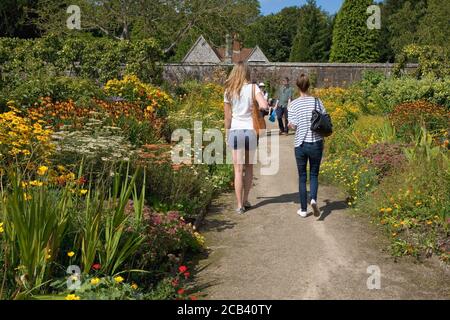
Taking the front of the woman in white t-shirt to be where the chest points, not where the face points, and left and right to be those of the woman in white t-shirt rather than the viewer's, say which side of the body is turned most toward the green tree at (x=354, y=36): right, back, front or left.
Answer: front

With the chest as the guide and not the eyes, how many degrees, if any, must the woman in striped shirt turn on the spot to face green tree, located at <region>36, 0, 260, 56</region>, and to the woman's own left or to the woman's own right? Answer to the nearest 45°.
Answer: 0° — they already face it

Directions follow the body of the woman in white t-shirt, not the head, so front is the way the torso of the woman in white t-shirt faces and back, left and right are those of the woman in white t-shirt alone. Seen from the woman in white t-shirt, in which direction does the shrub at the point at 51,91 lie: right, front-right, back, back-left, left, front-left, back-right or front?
front-left

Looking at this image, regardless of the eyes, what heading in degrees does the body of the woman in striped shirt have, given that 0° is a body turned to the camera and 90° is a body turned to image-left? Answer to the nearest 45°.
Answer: approximately 180°

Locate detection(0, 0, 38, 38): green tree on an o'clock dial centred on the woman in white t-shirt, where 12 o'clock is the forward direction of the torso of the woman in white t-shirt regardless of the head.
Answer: The green tree is roughly at 11 o'clock from the woman in white t-shirt.

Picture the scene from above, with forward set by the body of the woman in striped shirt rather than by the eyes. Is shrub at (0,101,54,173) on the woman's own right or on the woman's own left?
on the woman's own left

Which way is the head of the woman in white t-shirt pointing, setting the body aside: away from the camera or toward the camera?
away from the camera

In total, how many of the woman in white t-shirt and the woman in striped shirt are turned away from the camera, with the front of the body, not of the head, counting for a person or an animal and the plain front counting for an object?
2

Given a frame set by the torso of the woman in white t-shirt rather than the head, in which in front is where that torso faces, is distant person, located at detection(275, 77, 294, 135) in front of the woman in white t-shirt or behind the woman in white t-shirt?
in front

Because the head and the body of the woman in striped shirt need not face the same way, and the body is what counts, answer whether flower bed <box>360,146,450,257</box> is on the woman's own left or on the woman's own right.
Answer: on the woman's own right

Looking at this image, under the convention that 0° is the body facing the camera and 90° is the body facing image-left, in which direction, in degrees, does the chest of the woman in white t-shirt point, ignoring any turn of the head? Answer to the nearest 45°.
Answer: approximately 180°

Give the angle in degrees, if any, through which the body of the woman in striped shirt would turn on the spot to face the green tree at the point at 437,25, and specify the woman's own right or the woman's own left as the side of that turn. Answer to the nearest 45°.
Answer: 0° — they already face it

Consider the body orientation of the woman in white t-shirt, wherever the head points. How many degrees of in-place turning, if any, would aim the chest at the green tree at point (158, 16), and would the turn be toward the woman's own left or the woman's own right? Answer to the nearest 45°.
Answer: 0° — they already face it
